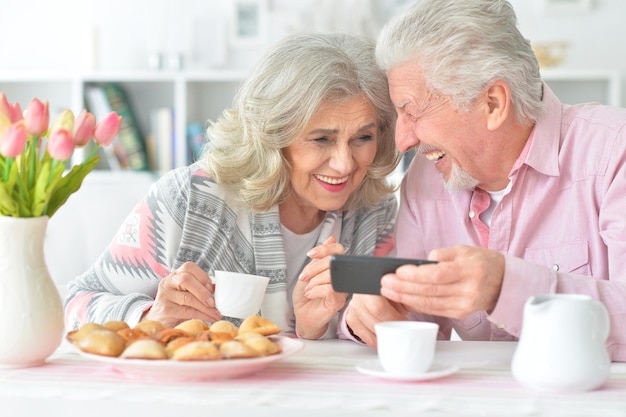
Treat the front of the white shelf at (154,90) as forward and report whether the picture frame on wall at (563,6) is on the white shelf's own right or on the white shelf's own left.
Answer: on the white shelf's own left

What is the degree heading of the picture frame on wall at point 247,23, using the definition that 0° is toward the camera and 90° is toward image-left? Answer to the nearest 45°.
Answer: approximately 0°

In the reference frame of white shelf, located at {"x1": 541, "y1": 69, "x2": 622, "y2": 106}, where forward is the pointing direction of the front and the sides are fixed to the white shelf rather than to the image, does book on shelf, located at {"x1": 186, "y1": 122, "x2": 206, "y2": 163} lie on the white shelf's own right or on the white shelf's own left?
on the white shelf's own right

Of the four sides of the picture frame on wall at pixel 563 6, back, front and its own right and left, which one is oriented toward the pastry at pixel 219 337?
front

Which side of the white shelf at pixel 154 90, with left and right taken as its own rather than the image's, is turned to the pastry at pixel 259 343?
front

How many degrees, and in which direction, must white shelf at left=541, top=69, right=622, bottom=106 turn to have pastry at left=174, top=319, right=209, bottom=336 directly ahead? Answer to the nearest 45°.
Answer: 0° — it already faces it

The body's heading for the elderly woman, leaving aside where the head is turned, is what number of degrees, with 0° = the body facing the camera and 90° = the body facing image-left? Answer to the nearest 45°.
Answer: approximately 315°

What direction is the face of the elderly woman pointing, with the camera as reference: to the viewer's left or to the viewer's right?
to the viewer's right

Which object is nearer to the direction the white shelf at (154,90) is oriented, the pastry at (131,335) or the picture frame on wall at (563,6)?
the pastry

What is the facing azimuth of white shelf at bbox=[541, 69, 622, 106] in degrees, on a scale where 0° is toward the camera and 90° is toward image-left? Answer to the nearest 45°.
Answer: approximately 0°
